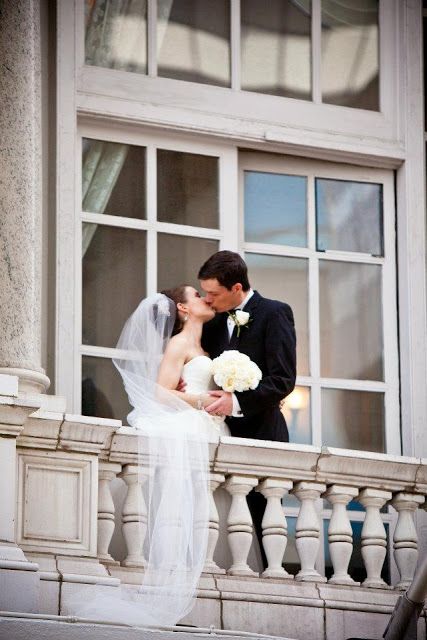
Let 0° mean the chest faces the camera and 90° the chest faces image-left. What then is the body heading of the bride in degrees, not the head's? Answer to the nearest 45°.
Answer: approximately 270°

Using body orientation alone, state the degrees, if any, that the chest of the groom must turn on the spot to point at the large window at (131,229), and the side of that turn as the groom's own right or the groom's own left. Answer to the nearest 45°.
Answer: approximately 90° to the groom's own right

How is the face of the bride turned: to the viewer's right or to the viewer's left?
to the viewer's right

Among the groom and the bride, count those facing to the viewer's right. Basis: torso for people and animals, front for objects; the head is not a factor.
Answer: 1

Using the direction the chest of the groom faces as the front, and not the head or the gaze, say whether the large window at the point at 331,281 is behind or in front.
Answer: behind

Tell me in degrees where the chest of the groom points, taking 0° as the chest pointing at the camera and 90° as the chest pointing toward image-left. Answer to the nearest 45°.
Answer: approximately 45°

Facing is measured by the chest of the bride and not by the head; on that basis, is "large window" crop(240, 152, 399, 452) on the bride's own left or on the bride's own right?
on the bride's own left
